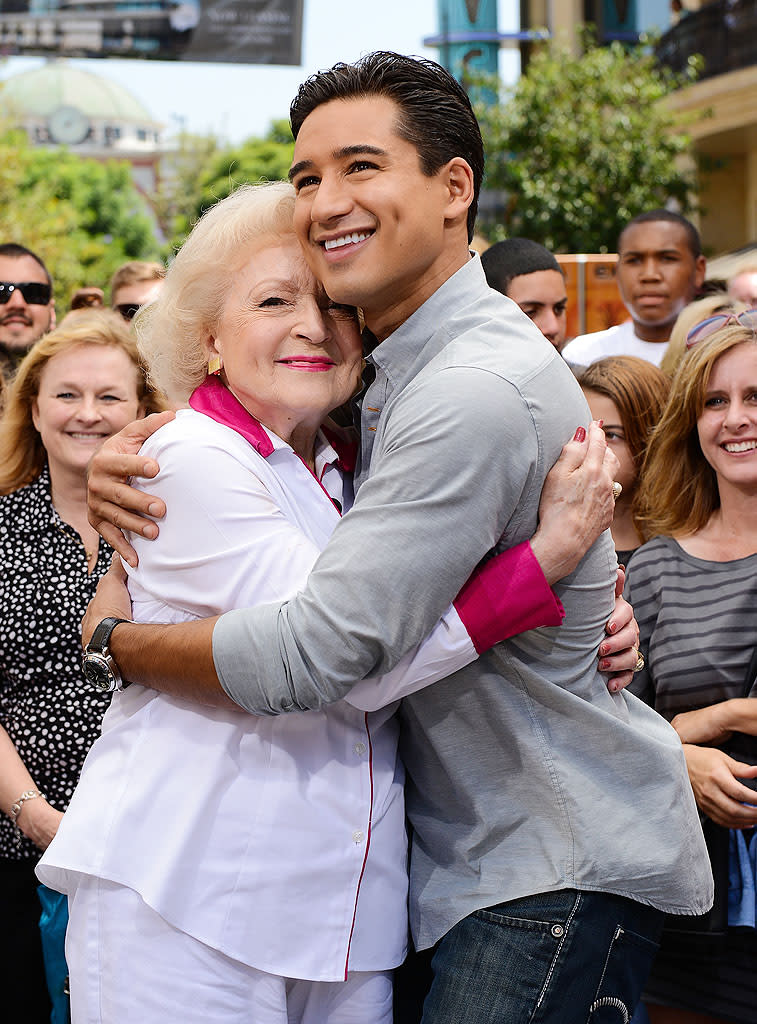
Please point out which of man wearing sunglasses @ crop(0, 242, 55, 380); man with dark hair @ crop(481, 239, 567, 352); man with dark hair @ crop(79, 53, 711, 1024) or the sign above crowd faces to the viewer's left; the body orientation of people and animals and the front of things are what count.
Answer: man with dark hair @ crop(79, 53, 711, 1024)

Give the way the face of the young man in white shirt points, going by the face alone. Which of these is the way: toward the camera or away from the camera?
toward the camera

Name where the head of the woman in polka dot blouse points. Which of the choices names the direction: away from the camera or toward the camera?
toward the camera

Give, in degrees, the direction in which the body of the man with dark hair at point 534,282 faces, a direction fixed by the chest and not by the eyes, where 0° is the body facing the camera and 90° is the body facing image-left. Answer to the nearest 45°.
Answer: approximately 315°

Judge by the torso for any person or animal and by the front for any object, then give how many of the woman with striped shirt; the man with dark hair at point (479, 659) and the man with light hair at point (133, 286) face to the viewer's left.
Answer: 1

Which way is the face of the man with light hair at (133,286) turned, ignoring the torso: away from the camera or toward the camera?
toward the camera

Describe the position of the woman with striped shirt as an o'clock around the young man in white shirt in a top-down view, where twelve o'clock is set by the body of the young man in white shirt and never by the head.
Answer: The woman with striped shirt is roughly at 12 o'clock from the young man in white shirt.

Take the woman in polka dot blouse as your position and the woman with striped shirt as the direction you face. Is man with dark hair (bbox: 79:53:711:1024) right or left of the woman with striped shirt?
right

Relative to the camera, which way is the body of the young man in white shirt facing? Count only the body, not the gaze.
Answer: toward the camera

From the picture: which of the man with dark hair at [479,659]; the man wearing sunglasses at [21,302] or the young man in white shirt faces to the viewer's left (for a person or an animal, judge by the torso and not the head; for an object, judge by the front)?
the man with dark hair

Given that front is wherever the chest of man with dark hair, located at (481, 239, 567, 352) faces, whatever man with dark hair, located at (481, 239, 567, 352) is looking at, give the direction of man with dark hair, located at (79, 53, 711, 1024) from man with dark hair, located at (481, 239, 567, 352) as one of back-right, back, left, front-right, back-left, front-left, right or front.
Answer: front-right

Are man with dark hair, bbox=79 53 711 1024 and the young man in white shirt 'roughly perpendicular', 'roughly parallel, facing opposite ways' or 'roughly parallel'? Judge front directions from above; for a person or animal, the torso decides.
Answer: roughly perpendicular

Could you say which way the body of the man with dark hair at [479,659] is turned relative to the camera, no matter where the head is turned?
to the viewer's left

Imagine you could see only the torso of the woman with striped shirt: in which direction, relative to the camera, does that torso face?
toward the camera

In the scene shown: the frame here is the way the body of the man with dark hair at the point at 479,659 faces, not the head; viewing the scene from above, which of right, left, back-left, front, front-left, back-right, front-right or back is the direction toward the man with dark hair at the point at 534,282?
right

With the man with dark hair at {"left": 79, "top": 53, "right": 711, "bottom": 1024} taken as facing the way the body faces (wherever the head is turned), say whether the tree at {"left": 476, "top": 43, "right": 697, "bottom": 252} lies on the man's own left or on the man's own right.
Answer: on the man's own right

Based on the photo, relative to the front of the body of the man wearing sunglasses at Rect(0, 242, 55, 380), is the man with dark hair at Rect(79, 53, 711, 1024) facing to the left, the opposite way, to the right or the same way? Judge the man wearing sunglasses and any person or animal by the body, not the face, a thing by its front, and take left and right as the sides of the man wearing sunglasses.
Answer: to the right

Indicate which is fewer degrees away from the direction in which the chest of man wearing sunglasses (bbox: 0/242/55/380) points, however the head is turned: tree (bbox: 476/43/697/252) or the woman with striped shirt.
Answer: the woman with striped shirt

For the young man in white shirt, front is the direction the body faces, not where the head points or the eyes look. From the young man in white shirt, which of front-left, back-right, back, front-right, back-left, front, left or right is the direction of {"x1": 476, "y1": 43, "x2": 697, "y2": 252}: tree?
back

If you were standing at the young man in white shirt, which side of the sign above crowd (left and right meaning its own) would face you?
front

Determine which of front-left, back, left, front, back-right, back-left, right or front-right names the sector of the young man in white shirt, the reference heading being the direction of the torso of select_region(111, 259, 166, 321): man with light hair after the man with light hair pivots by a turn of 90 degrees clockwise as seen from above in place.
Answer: back
